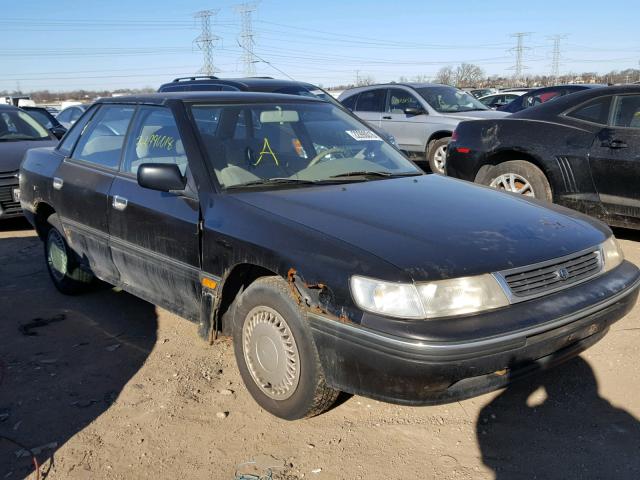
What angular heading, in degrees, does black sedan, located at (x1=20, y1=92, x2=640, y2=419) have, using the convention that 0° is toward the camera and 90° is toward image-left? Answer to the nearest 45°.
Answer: approximately 315°

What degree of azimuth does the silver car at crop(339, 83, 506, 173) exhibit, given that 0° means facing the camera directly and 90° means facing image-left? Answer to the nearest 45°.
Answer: approximately 315°

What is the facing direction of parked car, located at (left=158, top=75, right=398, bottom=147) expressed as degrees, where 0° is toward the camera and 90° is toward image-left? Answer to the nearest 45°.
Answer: approximately 315°

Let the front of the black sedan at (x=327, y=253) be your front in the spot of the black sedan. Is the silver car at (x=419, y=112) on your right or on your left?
on your left

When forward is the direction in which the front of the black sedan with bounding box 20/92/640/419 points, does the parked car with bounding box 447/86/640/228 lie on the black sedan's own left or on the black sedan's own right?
on the black sedan's own left

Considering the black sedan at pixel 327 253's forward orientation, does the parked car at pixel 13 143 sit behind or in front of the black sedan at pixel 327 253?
behind

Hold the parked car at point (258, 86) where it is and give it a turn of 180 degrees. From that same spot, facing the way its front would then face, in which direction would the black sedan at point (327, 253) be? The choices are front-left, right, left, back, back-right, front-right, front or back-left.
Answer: back-left

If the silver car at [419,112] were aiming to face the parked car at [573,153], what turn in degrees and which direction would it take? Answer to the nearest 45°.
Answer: approximately 45° to its right

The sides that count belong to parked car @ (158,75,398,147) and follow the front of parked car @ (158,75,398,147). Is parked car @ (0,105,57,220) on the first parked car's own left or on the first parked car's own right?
on the first parked car's own right

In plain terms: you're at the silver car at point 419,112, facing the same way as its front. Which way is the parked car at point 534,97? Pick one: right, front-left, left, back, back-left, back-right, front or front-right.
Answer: left
